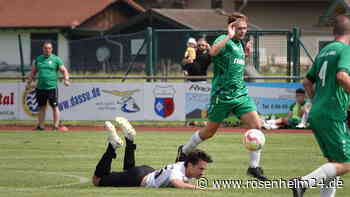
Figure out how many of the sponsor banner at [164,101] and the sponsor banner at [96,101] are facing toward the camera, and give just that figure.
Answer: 2

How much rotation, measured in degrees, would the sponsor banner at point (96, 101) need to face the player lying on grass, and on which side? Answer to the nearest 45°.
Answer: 0° — it already faces them

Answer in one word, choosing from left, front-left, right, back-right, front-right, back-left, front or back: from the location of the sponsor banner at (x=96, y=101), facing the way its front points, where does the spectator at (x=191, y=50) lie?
left

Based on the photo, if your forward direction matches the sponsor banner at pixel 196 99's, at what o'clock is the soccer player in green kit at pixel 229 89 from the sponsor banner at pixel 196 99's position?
The soccer player in green kit is roughly at 12 o'clock from the sponsor banner.

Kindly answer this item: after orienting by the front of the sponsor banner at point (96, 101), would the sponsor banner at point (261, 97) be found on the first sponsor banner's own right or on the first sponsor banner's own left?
on the first sponsor banner's own left

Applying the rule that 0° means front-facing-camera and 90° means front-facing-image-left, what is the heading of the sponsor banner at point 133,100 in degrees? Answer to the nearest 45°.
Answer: approximately 0°

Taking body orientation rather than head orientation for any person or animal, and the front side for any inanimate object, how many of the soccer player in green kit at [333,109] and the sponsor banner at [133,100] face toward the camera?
1

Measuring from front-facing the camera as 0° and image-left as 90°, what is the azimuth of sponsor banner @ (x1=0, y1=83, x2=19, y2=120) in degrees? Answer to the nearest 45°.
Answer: approximately 0°

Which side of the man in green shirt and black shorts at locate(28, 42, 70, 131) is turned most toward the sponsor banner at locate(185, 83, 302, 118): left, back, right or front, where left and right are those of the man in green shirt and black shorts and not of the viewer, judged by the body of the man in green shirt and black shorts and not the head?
left
